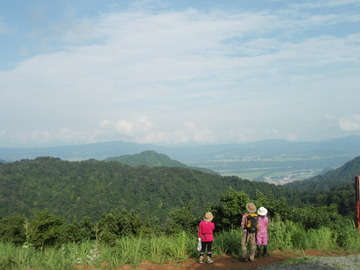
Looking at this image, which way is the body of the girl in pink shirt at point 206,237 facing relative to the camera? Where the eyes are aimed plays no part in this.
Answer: away from the camera

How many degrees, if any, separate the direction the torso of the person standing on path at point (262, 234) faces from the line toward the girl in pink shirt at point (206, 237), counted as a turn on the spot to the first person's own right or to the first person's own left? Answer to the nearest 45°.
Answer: approximately 90° to the first person's own left

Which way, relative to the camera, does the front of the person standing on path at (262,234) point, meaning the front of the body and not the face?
away from the camera

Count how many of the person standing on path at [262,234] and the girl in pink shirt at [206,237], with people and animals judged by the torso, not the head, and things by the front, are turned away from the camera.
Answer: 2

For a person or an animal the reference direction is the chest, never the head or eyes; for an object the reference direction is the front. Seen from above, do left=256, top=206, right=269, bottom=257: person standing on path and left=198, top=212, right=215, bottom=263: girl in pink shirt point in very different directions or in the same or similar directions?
same or similar directions

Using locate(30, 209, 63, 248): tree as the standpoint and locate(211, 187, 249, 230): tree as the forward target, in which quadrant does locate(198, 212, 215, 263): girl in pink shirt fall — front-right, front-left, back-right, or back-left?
front-right

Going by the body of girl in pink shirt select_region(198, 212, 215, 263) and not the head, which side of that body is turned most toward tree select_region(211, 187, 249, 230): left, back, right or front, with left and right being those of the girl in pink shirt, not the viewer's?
front

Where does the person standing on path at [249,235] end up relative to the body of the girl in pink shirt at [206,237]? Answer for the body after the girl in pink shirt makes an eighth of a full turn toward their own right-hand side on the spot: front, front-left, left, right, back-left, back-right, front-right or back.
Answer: front-right

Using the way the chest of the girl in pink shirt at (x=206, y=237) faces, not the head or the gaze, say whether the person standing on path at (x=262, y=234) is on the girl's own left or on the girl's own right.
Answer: on the girl's own right

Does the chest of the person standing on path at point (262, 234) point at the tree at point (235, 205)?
yes
